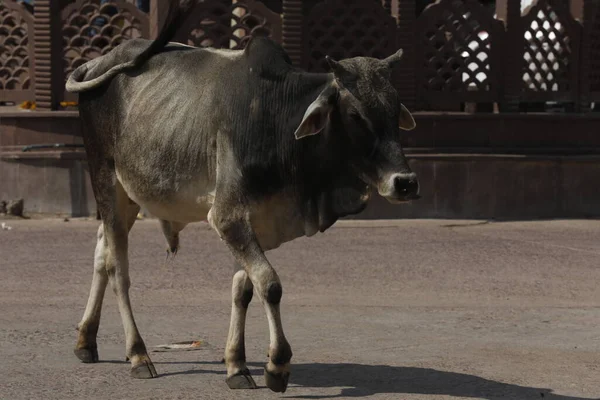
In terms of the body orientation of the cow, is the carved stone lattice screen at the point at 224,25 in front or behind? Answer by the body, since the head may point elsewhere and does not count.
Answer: behind

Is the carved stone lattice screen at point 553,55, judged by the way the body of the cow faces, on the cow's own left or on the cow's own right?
on the cow's own left

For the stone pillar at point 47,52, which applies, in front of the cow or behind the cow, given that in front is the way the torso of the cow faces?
behind

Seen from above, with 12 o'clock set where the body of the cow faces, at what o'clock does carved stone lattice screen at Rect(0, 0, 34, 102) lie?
The carved stone lattice screen is roughly at 7 o'clock from the cow.

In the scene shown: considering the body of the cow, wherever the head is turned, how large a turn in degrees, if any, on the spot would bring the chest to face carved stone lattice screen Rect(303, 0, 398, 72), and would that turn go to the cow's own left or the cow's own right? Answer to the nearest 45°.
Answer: approximately 135° to the cow's own left

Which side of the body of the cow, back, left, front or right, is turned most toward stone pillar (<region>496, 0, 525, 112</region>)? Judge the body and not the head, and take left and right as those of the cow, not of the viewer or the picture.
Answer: left

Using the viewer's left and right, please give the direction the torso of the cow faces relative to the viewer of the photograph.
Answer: facing the viewer and to the right of the viewer

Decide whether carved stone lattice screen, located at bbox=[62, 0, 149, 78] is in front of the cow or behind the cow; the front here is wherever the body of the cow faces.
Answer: behind
